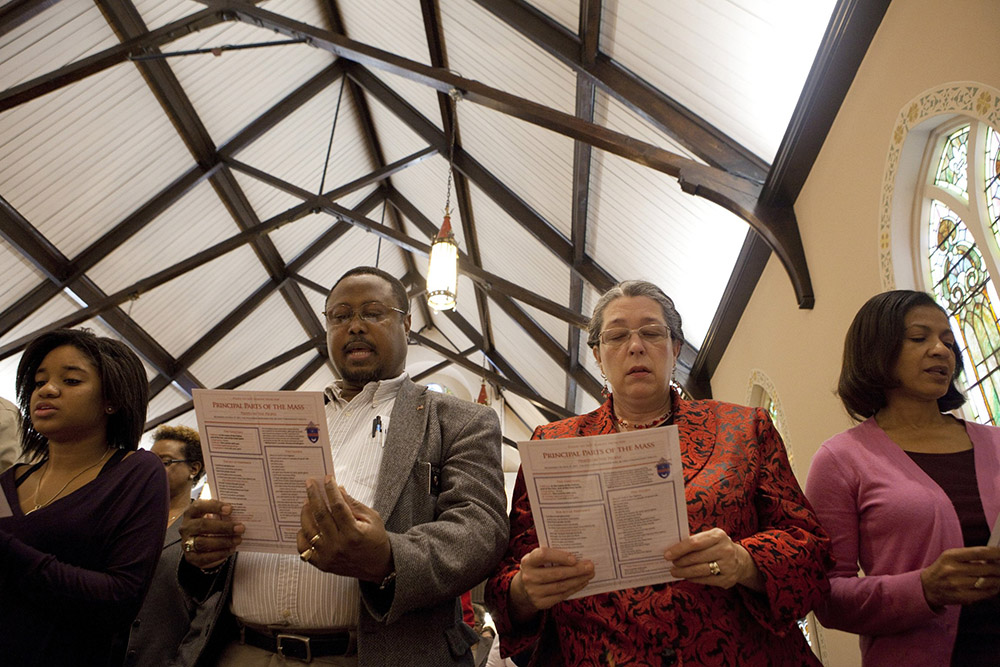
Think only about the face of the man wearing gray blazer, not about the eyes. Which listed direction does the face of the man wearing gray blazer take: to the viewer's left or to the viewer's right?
to the viewer's left

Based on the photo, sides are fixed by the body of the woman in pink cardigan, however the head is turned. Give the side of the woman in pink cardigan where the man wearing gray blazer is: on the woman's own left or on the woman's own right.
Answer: on the woman's own right

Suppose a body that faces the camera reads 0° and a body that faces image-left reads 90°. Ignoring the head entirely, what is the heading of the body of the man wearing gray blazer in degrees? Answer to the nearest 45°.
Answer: approximately 45°

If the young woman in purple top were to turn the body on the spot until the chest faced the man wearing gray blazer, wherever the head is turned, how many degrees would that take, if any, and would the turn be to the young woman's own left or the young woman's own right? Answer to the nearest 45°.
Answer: approximately 90° to the young woman's own left

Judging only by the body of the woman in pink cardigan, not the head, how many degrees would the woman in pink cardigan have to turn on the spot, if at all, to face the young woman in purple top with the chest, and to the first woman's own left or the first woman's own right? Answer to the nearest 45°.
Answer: approximately 90° to the first woman's own right

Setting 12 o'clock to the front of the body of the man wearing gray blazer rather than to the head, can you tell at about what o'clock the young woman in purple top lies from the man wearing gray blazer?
The young woman in purple top is roughly at 2 o'clock from the man wearing gray blazer.

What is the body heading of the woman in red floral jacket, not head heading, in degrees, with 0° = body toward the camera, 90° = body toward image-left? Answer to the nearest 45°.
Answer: approximately 0°

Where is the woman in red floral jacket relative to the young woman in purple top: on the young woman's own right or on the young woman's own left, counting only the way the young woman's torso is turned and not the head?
on the young woman's own left
